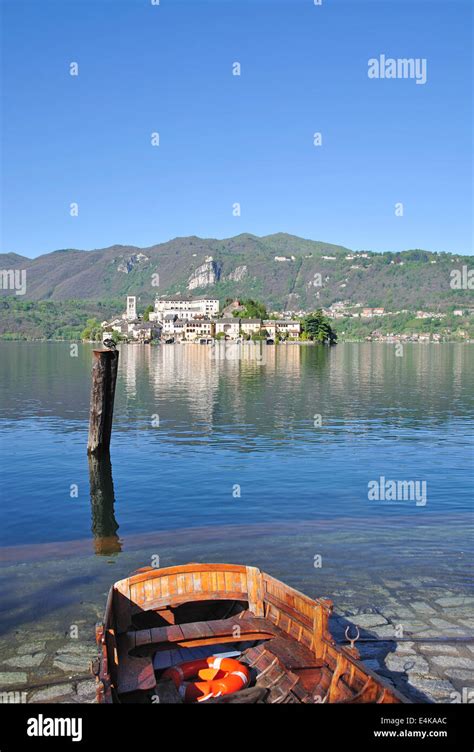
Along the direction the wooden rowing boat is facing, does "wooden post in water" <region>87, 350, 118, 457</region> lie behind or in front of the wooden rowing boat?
behind

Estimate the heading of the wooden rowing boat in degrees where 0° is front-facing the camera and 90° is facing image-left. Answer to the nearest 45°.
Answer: approximately 0°
